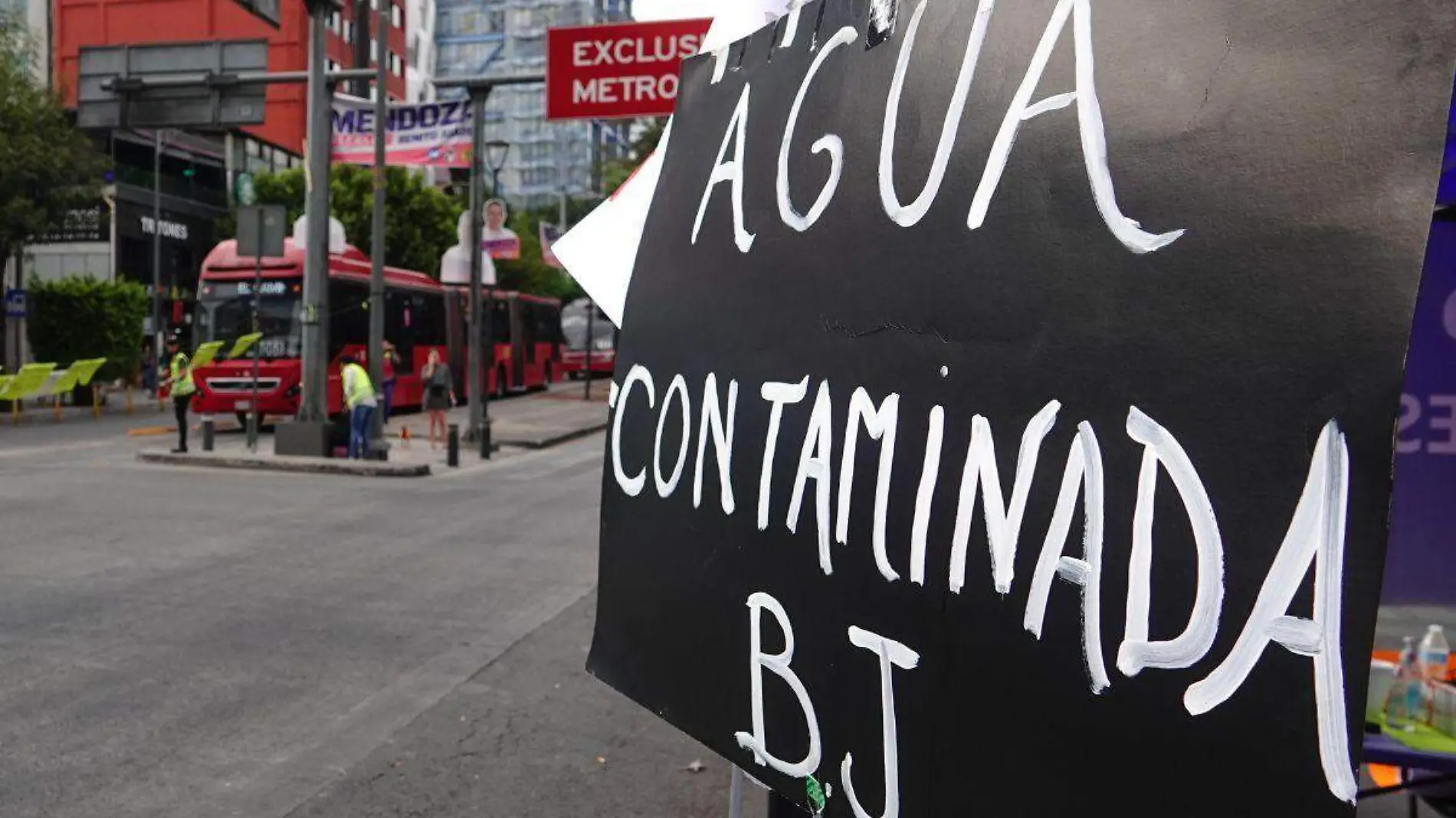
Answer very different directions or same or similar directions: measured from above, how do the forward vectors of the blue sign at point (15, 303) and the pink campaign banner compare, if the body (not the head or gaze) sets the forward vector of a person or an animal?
same or similar directions

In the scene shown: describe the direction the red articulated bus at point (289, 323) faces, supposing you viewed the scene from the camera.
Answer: facing the viewer and to the left of the viewer

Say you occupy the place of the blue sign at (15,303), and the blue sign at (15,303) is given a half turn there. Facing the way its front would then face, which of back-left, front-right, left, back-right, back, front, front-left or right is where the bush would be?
front-right

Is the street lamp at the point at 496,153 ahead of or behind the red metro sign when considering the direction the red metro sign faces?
behind

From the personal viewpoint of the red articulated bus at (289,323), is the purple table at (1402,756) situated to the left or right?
on its left

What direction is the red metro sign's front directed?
toward the camera

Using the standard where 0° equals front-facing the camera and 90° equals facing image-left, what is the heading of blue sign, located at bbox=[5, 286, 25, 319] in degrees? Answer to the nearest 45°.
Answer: approximately 0°

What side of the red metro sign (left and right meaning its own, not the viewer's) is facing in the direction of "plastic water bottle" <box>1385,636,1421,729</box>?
front

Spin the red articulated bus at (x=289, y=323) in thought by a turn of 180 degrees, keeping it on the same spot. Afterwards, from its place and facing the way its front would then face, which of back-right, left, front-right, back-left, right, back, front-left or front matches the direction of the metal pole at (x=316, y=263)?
back-right

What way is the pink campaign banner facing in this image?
toward the camera
